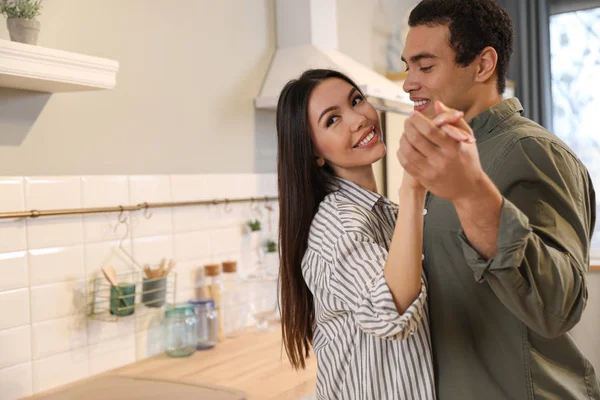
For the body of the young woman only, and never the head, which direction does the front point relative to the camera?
to the viewer's right

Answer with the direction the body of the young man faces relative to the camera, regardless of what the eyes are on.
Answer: to the viewer's left

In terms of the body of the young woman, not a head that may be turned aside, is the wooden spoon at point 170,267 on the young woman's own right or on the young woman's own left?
on the young woman's own left

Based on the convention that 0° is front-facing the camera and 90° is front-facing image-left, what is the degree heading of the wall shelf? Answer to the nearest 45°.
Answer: approximately 315°

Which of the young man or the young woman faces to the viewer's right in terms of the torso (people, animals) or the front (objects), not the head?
the young woman

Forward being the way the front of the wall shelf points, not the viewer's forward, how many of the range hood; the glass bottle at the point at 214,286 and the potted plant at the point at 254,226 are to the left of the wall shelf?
3

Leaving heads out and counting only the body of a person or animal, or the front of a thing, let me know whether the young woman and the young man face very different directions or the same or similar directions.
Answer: very different directions

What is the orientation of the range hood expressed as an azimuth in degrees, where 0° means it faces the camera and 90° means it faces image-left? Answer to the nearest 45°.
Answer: approximately 315°

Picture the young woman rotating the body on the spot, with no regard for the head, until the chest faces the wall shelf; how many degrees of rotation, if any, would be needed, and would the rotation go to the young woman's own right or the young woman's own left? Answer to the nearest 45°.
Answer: approximately 135° to the young woman's own left

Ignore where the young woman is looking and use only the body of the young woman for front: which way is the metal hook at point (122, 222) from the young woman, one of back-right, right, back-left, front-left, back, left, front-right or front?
back-left

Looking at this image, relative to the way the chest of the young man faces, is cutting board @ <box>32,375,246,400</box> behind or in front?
in front

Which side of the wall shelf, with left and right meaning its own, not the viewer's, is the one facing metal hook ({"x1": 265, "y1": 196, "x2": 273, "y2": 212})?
left

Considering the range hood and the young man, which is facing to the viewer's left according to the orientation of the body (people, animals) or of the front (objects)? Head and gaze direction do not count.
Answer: the young man

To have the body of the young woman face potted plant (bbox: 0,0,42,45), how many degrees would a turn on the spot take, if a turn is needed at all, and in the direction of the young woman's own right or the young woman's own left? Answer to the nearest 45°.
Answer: approximately 135° to the young woman's own left

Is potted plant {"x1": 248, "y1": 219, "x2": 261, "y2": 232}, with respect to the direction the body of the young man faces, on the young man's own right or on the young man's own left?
on the young man's own right

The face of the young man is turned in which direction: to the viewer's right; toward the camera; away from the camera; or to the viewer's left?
to the viewer's left
